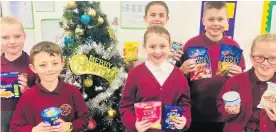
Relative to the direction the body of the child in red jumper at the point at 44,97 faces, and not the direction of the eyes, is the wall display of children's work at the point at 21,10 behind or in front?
behind

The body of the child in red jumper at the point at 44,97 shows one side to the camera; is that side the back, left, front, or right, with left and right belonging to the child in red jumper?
front

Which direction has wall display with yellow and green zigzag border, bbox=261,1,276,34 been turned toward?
toward the camera

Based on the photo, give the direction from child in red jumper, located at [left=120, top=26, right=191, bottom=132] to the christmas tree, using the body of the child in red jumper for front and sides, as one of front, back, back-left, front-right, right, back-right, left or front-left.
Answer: back-right

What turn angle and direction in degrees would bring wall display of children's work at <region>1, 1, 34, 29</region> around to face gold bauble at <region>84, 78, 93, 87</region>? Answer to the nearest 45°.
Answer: approximately 45° to its left

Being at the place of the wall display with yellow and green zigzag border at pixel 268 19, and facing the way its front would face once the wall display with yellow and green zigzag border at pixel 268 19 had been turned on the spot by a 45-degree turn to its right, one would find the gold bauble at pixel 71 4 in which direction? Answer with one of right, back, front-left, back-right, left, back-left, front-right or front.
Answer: front

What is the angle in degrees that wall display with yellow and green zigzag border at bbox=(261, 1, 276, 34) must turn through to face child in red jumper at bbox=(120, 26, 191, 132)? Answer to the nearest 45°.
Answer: approximately 45° to its right

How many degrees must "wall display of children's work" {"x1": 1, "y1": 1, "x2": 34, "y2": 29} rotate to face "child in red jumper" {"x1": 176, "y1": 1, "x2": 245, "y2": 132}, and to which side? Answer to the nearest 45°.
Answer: approximately 45° to its left

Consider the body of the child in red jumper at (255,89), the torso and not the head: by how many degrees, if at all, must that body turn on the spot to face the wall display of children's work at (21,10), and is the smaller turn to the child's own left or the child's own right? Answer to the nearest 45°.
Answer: approximately 90° to the child's own right

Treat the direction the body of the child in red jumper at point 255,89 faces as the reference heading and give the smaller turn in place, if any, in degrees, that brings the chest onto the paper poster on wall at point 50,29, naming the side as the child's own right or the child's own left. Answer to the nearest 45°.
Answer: approximately 90° to the child's own right

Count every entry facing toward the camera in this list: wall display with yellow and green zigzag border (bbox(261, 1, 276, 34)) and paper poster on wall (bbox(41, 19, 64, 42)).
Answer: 2

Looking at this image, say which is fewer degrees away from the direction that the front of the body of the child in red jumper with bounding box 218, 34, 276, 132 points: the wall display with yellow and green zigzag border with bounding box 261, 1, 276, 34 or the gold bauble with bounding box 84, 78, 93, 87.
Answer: the gold bauble

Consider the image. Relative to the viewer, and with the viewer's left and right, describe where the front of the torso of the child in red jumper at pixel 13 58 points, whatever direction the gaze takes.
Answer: facing the viewer
